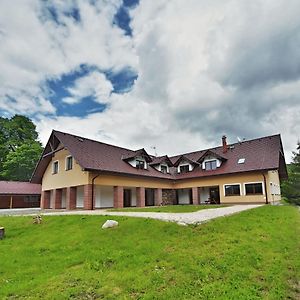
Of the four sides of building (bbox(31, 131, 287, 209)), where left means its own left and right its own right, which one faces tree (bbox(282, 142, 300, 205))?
left

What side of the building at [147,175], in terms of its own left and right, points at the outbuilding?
right

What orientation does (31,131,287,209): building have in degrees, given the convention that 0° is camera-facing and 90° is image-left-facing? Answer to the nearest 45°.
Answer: approximately 0°

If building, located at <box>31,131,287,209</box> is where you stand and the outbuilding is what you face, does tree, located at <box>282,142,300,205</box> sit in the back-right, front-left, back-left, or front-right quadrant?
back-right
